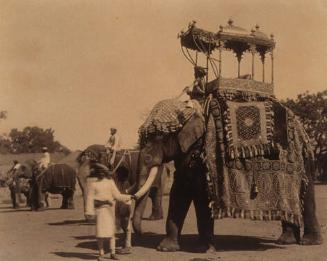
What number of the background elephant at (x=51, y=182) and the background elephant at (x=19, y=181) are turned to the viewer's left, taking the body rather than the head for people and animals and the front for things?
2

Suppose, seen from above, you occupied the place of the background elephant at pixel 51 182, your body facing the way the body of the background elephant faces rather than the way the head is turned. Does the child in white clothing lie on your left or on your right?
on your left

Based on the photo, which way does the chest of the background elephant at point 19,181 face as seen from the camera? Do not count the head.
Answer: to the viewer's left

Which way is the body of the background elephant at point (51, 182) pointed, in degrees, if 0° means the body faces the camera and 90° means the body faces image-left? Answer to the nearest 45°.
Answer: approximately 90°

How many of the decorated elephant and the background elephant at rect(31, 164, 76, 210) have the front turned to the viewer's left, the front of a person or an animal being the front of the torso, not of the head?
2

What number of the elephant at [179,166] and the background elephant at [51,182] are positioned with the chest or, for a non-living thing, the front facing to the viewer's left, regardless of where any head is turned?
2

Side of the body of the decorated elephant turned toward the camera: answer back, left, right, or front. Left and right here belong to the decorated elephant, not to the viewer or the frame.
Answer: left

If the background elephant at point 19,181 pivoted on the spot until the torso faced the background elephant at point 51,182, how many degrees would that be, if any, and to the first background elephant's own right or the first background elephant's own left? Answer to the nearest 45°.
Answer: approximately 135° to the first background elephant's own left
